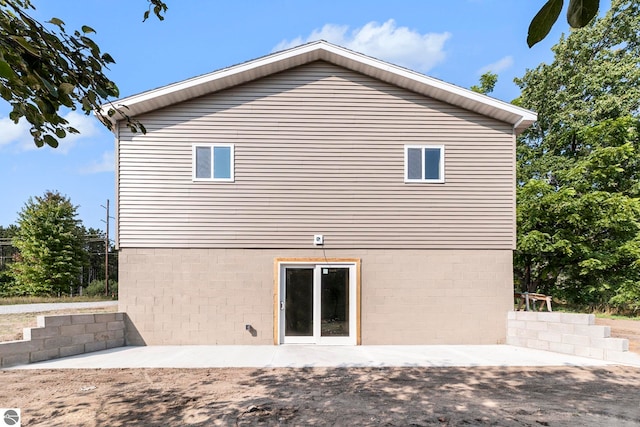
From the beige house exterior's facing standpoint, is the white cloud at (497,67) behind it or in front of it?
behind

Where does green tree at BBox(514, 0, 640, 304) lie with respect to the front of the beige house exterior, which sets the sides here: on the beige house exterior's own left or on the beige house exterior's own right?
on the beige house exterior's own left

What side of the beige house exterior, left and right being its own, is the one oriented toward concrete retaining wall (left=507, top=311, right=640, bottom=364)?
left

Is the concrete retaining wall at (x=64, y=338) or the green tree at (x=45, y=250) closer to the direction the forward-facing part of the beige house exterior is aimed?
the concrete retaining wall

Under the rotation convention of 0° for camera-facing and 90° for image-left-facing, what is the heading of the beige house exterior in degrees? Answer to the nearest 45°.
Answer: approximately 0°

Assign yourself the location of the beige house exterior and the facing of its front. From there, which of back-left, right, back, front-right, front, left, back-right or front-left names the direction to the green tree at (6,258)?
back-right

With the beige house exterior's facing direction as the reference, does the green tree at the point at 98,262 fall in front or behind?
behind

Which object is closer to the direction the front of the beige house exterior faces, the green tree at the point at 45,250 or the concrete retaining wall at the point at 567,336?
the concrete retaining wall

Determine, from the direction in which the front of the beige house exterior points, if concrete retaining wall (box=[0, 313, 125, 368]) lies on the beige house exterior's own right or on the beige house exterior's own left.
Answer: on the beige house exterior's own right
